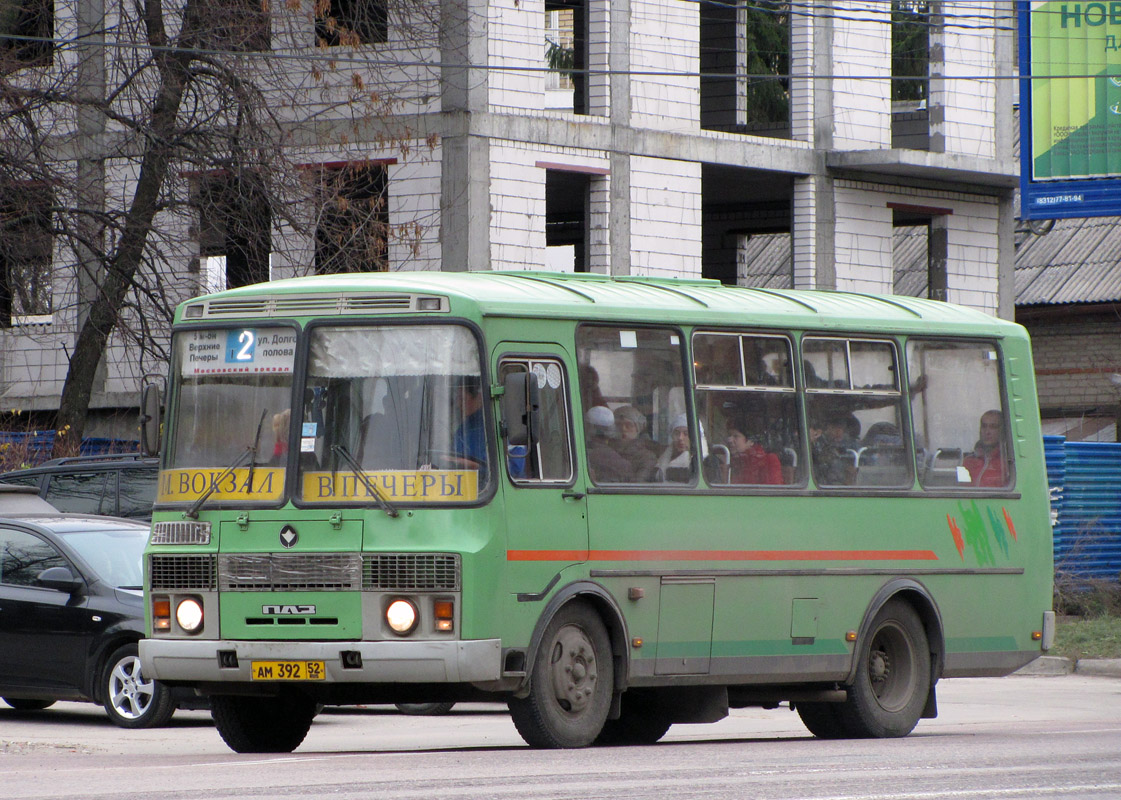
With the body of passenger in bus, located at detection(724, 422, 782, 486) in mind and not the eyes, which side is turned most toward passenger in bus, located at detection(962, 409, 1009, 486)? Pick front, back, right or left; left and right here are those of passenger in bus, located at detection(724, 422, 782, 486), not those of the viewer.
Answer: back

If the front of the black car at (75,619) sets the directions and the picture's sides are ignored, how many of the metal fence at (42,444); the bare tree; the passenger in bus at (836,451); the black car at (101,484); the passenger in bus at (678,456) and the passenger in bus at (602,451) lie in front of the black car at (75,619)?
3

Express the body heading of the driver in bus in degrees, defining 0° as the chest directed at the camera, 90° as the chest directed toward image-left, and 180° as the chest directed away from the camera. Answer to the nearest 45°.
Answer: approximately 45°

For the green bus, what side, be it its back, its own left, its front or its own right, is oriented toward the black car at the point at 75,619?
right

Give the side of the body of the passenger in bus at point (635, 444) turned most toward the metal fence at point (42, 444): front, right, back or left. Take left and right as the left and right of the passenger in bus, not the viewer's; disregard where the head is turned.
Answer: right

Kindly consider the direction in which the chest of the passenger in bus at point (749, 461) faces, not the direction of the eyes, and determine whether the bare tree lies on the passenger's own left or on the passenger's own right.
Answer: on the passenger's own right

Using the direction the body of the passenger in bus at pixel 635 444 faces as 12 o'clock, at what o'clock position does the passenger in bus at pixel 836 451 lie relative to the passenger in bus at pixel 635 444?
the passenger in bus at pixel 836 451 is roughly at 6 o'clock from the passenger in bus at pixel 635 444.
